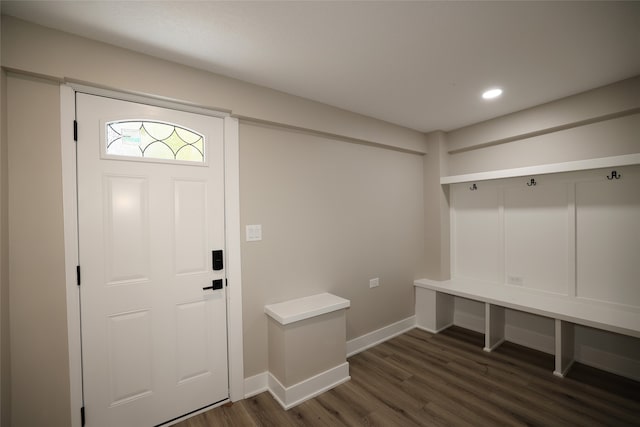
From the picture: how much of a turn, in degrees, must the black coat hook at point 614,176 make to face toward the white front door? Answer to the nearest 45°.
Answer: approximately 45° to its right

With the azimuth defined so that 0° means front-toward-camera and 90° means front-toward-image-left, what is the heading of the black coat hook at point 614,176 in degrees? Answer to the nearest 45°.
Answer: approximately 0°

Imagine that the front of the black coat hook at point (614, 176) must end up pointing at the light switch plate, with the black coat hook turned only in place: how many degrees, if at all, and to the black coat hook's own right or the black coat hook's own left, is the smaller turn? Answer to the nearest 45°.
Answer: approximately 45° to the black coat hook's own right

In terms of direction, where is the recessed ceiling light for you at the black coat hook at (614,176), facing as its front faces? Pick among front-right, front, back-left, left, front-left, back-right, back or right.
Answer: front-right
